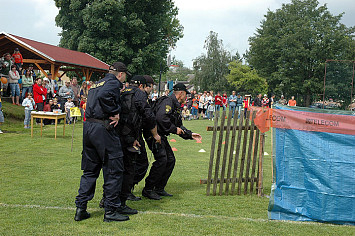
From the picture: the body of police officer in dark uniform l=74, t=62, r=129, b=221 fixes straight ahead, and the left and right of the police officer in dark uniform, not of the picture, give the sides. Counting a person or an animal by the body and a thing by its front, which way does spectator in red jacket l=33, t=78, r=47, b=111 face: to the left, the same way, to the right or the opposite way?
to the right

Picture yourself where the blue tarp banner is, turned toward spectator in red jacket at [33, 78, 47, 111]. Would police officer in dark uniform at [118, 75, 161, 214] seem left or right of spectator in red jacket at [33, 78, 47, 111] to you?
left

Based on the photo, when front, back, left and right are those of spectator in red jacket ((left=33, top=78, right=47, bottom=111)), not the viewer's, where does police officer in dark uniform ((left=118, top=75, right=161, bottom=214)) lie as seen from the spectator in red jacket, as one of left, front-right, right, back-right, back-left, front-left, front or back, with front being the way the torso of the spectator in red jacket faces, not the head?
front-right

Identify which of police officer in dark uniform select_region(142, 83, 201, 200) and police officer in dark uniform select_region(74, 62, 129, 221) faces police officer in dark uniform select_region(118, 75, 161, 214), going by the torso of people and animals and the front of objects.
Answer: police officer in dark uniform select_region(74, 62, 129, 221)

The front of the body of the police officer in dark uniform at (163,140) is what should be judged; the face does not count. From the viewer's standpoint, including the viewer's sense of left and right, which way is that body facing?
facing to the right of the viewer

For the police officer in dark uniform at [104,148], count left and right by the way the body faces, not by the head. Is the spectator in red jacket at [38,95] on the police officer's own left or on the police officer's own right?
on the police officer's own left

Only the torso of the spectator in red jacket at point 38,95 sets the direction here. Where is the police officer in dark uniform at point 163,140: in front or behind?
in front

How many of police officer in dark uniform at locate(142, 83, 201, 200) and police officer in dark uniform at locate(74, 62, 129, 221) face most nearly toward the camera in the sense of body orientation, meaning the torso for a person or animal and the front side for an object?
0

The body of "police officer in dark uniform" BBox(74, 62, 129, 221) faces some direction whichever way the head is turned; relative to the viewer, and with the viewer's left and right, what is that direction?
facing away from the viewer and to the right of the viewer

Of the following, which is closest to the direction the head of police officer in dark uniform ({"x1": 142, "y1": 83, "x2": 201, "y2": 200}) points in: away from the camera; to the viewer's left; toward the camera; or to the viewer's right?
to the viewer's right

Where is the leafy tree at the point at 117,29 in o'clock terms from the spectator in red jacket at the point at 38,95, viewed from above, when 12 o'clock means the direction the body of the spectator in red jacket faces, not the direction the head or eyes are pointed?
The leafy tree is roughly at 8 o'clock from the spectator in red jacket.

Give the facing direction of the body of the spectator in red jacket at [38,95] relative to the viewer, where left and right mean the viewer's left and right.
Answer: facing the viewer and to the right of the viewer

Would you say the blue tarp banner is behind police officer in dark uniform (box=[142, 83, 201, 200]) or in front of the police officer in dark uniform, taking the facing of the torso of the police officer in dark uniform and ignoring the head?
in front

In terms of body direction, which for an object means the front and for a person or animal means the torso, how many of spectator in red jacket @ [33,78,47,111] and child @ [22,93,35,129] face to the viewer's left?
0
